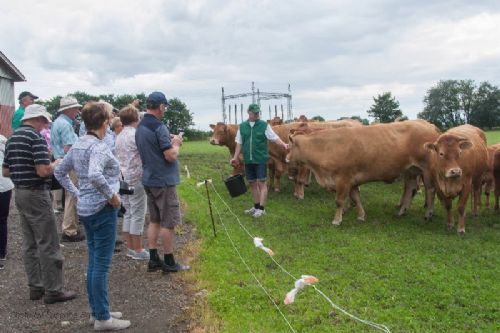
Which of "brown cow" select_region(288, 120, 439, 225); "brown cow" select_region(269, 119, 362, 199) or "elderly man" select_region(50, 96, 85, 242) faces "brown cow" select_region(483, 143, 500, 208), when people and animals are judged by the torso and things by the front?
the elderly man

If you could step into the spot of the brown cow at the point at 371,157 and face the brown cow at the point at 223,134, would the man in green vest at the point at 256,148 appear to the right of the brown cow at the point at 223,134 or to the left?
left

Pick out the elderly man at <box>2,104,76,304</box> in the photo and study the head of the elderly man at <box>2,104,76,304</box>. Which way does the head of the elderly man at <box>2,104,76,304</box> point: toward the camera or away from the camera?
away from the camera

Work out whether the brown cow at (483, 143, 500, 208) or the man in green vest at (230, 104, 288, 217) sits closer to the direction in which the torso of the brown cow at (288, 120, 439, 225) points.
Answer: the man in green vest

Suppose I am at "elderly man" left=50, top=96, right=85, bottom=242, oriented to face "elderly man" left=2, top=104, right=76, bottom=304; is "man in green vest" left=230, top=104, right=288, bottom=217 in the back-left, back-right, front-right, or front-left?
back-left

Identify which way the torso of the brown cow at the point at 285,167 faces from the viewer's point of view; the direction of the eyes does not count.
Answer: to the viewer's left

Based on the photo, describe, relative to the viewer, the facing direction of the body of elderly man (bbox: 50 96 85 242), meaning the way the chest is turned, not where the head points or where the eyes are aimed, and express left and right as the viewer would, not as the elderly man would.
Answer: facing to the right of the viewer
